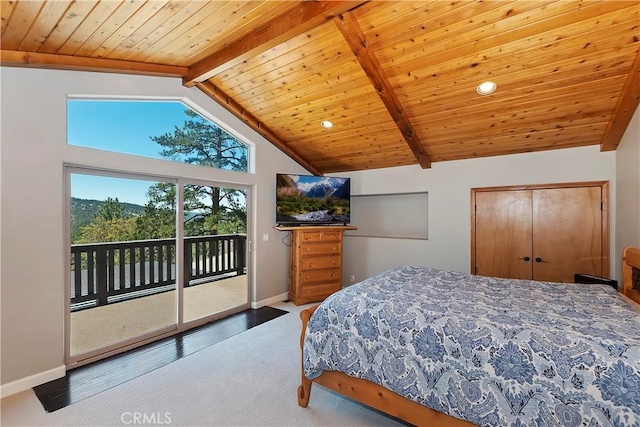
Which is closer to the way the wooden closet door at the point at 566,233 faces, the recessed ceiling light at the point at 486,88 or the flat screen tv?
the recessed ceiling light

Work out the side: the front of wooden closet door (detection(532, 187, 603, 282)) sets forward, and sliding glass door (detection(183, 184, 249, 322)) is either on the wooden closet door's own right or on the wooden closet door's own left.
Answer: on the wooden closet door's own right

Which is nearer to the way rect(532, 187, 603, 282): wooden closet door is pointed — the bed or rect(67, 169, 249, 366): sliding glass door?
the bed

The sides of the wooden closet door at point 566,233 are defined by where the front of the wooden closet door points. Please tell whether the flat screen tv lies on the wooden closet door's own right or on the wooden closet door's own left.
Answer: on the wooden closet door's own right

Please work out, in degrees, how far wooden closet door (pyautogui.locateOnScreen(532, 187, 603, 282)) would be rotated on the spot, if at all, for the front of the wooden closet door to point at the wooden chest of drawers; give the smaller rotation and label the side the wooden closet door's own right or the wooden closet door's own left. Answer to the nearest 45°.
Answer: approximately 45° to the wooden closet door's own right

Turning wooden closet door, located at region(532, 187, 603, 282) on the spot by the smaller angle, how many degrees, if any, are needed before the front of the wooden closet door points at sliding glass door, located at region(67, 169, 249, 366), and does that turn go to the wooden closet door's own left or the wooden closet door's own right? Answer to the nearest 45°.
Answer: approximately 45° to the wooden closet door's own right

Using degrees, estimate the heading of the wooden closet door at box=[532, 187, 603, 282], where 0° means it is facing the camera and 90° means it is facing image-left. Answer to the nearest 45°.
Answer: approximately 0°
